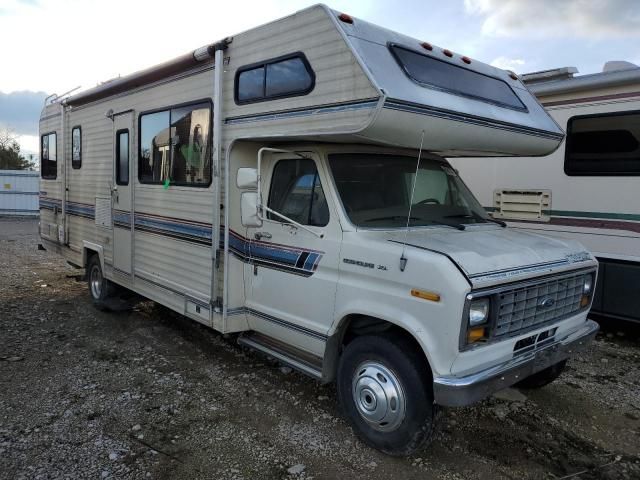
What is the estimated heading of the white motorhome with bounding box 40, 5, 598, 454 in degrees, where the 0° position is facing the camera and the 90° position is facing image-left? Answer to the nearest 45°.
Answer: approximately 315°

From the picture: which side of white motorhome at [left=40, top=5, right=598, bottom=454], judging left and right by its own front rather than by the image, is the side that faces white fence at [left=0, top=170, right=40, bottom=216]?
back

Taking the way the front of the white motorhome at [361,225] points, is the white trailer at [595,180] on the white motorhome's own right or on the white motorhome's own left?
on the white motorhome's own left
